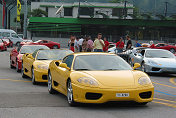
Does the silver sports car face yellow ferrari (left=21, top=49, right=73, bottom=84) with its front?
no

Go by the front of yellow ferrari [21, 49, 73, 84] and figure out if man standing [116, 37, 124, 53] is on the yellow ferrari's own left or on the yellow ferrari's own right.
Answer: on the yellow ferrari's own left

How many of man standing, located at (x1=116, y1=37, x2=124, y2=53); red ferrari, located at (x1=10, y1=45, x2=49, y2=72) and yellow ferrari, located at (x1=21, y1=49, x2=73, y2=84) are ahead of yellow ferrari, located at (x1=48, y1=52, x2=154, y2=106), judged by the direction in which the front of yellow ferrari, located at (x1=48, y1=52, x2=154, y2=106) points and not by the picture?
0

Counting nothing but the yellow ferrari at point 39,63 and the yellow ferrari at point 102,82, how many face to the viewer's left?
0

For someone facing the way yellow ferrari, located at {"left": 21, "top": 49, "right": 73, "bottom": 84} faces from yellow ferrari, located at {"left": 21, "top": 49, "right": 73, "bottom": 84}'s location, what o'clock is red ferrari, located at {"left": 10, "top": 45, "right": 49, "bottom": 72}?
The red ferrari is roughly at 7 o'clock from the yellow ferrari.

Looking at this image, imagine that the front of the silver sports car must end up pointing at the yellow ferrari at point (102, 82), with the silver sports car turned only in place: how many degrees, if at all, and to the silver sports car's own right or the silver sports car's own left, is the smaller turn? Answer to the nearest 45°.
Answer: approximately 45° to the silver sports car's own right

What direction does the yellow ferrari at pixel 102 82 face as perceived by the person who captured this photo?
facing the viewer and to the right of the viewer

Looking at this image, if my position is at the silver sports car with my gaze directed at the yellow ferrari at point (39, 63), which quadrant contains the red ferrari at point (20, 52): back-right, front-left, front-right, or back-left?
front-right

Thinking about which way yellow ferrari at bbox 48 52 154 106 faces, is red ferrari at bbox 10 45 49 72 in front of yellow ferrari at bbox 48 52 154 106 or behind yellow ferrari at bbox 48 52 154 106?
behind

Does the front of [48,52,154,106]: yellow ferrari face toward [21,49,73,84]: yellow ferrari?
no

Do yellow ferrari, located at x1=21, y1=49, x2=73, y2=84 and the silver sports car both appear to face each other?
no

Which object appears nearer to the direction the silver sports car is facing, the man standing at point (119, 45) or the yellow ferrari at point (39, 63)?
the yellow ferrari

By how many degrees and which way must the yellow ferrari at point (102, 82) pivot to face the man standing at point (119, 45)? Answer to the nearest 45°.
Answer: approximately 135° to its left

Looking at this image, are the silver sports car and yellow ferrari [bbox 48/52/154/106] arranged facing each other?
no

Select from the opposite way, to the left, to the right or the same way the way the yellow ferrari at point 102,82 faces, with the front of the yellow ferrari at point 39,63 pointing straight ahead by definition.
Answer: the same way

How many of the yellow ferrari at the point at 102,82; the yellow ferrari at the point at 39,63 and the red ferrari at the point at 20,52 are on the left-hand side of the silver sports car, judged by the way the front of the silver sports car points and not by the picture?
0

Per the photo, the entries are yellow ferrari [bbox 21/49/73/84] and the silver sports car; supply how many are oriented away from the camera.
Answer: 0
